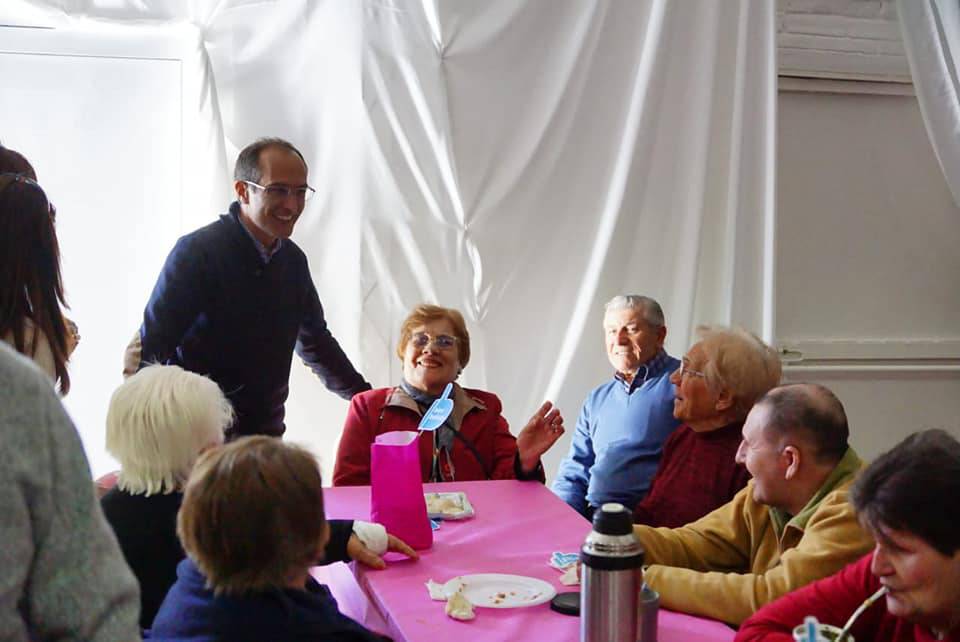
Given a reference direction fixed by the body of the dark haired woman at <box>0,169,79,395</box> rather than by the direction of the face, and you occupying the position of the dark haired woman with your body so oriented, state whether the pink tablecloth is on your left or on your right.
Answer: on your right

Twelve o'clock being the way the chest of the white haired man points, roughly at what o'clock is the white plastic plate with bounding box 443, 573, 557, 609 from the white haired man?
The white plastic plate is roughly at 11 o'clock from the white haired man.

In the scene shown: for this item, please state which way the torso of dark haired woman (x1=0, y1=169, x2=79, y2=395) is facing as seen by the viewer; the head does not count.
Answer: away from the camera

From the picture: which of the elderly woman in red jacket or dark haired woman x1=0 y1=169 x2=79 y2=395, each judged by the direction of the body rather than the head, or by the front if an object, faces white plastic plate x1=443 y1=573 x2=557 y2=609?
the elderly woman in red jacket

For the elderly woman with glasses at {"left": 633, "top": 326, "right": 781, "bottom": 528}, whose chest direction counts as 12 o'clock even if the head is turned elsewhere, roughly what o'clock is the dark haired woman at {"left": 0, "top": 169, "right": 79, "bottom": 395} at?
The dark haired woman is roughly at 11 o'clock from the elderly woman with glasses.

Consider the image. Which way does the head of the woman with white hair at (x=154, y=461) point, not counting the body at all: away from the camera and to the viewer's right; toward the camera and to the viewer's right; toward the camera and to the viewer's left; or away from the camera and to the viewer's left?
away from the camera and to the viewer's right

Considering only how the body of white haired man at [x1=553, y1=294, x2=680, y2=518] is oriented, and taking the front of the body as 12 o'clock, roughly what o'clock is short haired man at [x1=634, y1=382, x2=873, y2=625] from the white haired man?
The short haired man is roughly at 10 o'clock from the white haired man.

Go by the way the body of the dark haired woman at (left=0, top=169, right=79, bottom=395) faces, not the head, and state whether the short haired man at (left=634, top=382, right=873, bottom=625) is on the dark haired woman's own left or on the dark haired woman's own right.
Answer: on the dark haired woman's own right

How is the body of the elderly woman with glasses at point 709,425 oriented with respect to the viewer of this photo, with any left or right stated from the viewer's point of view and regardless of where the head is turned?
facing to the left of the viewer

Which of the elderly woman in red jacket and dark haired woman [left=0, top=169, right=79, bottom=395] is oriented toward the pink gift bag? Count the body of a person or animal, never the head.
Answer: the elderly woman in red jacket
